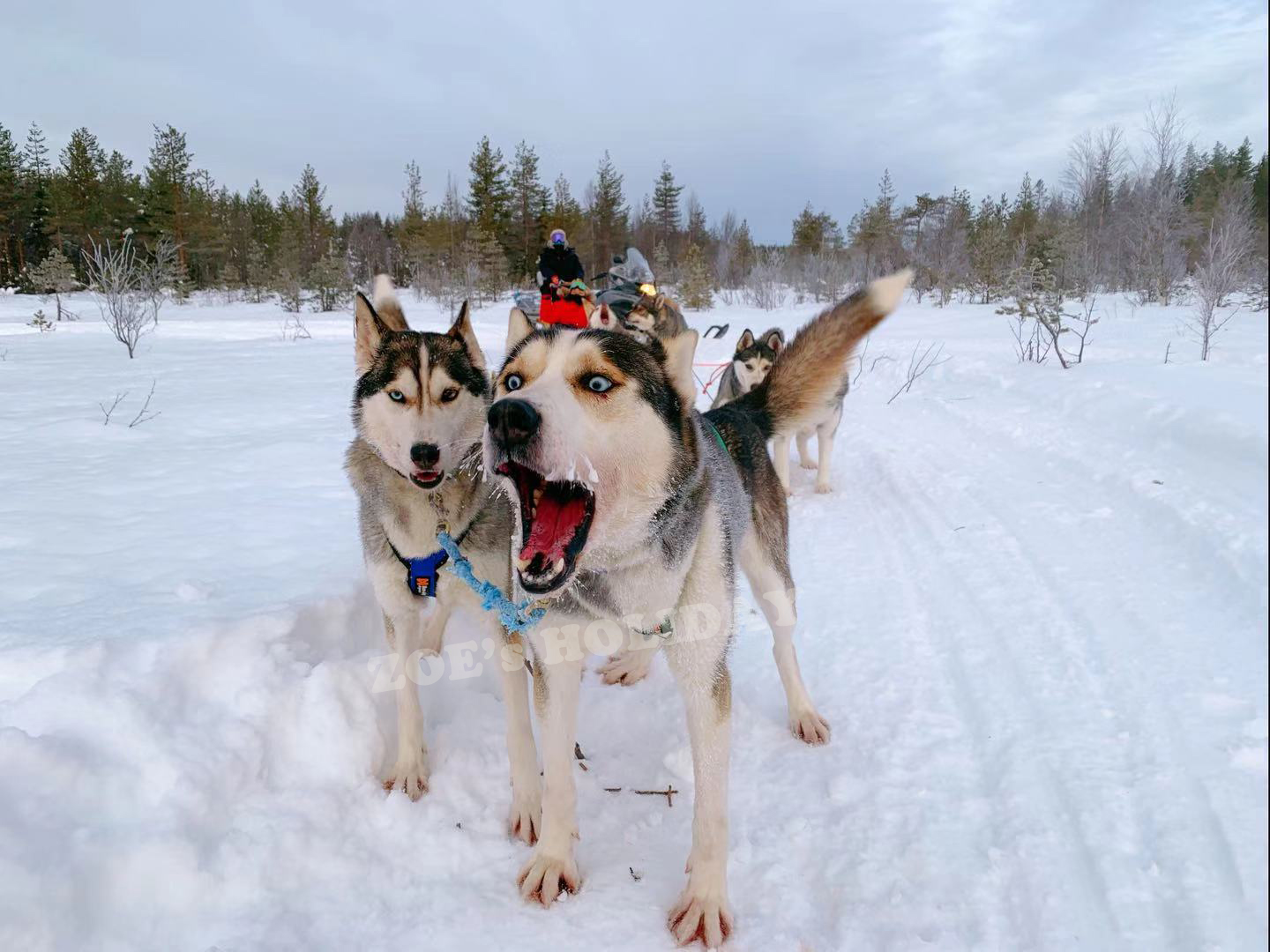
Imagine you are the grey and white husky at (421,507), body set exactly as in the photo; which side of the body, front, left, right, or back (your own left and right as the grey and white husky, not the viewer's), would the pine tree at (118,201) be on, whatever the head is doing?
back

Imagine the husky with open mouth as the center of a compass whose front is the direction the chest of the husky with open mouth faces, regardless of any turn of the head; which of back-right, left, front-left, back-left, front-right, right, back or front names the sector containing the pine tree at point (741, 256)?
back-right

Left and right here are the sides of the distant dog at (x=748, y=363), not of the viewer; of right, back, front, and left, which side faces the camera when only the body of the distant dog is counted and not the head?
front

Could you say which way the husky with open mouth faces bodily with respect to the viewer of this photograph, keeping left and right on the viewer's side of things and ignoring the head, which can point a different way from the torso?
facing the viewer and to the left of the viewer

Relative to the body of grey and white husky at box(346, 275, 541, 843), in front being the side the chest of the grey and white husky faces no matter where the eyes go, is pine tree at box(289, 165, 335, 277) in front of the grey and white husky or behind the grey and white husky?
behind

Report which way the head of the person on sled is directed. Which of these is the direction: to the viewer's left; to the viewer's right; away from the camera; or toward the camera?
toward the camera
